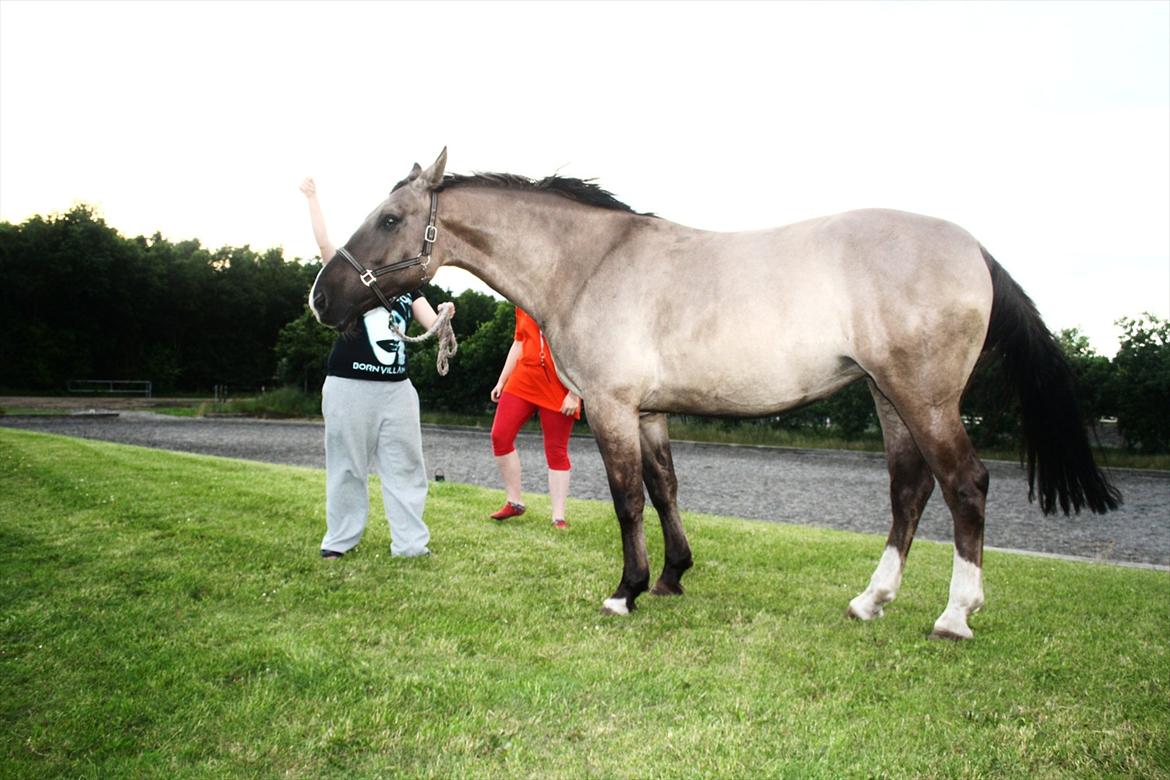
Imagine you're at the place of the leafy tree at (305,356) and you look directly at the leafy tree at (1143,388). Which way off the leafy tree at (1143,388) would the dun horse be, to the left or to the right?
right

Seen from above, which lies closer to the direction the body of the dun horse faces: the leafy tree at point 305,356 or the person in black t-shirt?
the person in black t-shirt

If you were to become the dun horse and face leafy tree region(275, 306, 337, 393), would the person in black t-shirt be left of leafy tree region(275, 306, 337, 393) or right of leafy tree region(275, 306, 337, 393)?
left

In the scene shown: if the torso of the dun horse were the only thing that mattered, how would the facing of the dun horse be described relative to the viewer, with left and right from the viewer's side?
facing to the left of the viewer

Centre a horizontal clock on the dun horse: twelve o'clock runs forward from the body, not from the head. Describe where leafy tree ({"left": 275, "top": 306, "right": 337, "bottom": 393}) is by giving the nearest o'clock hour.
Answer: The leafy tree is roughly at 2 o'clock from the dun horse.

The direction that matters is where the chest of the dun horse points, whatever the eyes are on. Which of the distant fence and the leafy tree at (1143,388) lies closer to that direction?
the distant fence

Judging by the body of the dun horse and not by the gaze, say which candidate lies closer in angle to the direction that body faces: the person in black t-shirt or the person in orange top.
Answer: the person in black t-shirt

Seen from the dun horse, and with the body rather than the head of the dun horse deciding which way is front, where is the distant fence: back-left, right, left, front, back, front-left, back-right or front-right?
front-right

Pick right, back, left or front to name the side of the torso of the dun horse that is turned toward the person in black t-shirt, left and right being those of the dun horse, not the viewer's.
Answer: front

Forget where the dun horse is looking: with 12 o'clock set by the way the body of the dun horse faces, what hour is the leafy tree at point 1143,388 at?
The leafy tree is roughly at 4 o'clock from the dun horse.

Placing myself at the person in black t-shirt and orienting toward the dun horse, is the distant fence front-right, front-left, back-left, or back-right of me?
back-left

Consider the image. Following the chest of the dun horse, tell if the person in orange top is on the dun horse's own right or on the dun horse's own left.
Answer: on the dun horse's own right
